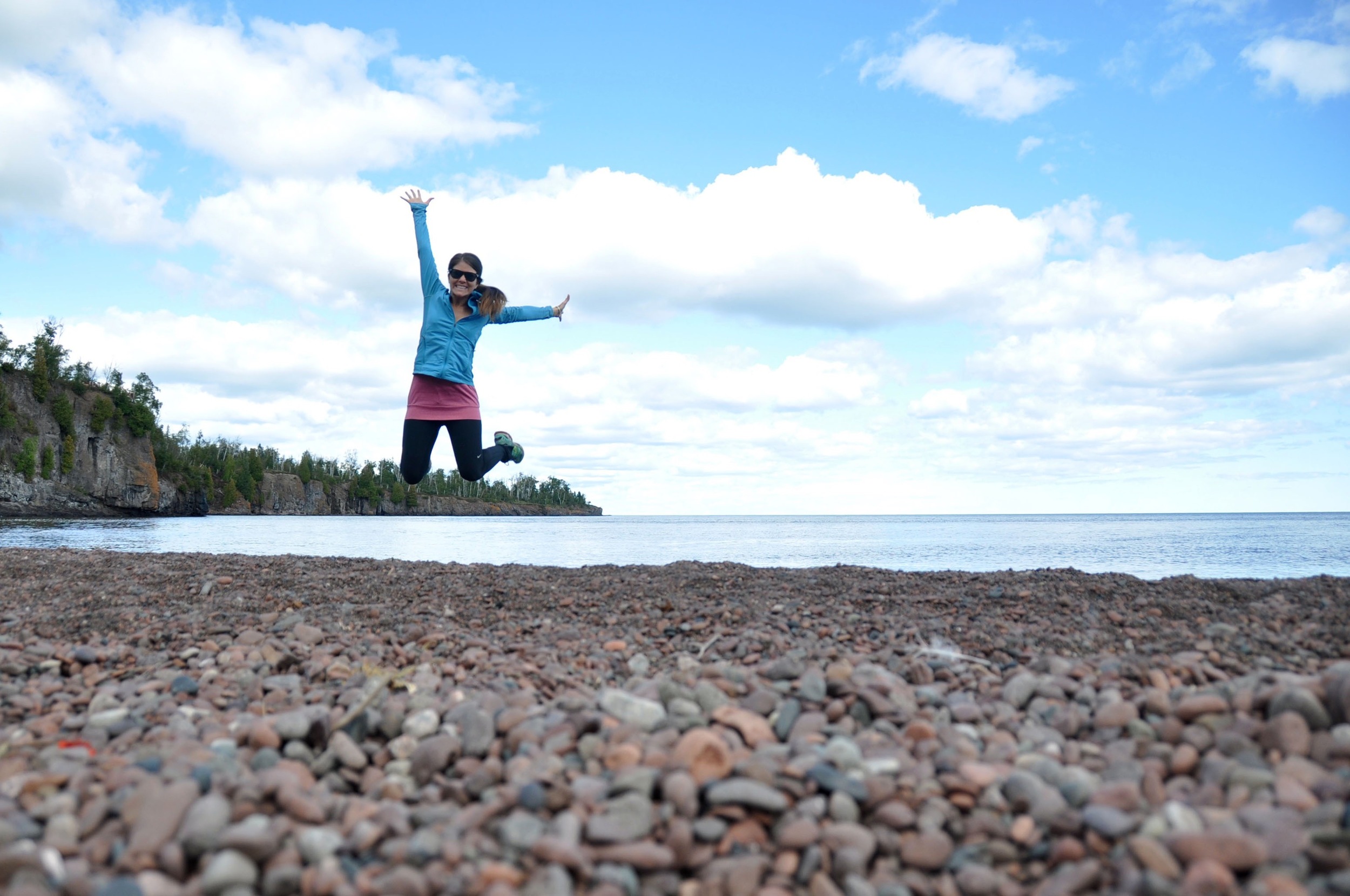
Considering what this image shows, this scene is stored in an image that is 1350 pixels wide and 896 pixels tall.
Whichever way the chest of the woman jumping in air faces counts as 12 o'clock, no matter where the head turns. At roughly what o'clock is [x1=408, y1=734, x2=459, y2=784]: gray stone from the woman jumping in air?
The gray stone is roughly at 12 o'clock from the woman jumping in air.

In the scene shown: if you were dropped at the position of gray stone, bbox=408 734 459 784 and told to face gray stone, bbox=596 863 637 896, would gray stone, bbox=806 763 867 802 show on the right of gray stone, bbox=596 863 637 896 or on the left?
left

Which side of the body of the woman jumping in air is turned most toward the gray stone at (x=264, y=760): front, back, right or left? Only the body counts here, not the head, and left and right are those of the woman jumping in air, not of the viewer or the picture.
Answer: front

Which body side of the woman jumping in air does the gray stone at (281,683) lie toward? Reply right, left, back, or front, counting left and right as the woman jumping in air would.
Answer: front

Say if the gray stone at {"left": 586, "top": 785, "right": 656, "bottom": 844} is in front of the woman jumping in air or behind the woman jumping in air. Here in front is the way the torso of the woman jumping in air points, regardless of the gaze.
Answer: in front

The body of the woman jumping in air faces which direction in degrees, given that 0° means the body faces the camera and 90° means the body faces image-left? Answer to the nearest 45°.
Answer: approximately 0°

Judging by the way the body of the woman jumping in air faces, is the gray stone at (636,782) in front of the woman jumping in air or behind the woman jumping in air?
in front

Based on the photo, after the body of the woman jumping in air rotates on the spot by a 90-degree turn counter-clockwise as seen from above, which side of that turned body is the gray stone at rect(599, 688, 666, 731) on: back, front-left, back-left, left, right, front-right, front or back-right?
right

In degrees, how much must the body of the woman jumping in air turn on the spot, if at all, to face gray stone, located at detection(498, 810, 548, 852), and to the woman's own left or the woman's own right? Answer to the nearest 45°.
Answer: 0° — they already face it

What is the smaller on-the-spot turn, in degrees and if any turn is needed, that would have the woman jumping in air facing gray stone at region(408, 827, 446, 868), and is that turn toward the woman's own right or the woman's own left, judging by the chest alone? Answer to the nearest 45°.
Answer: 0° — they already face it
